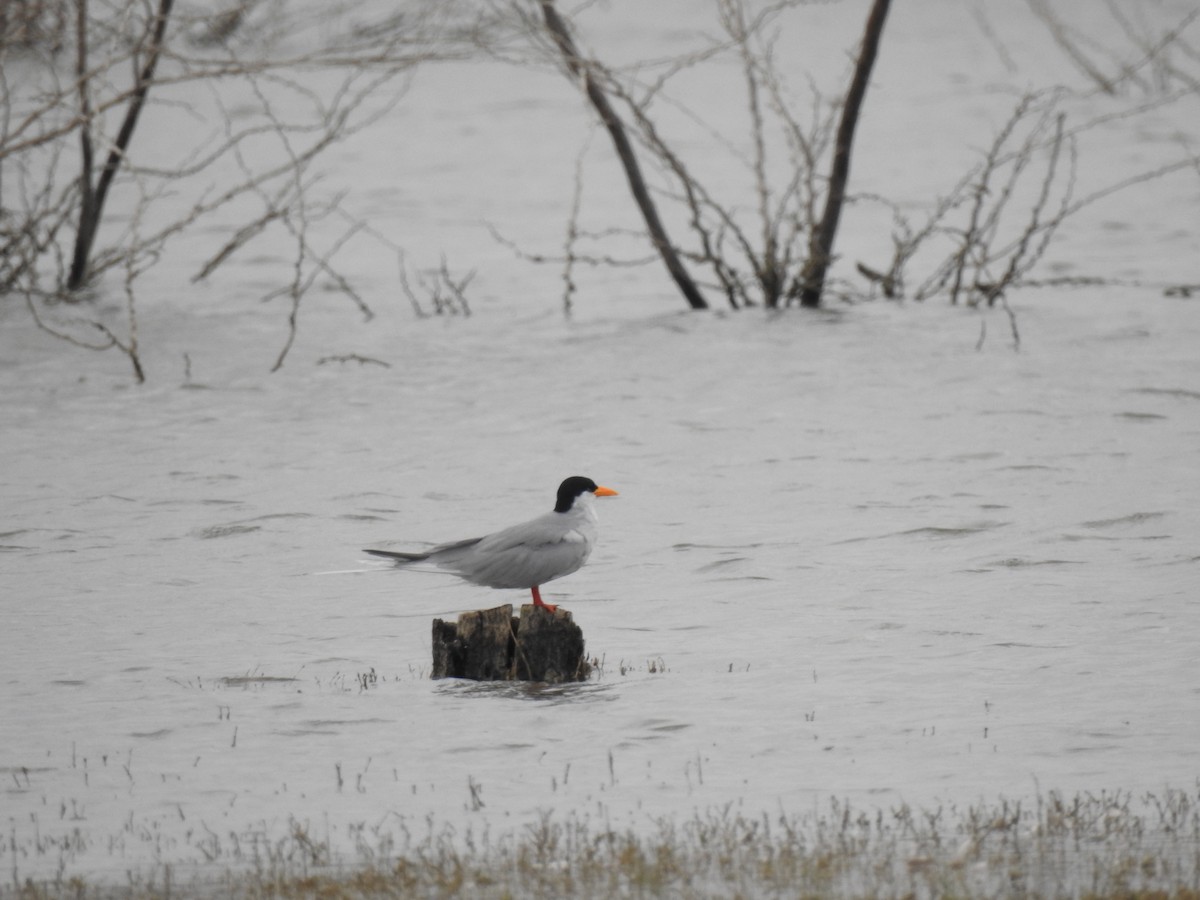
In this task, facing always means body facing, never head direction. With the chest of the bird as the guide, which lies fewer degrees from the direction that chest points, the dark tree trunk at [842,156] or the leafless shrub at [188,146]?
the dark tree trunk

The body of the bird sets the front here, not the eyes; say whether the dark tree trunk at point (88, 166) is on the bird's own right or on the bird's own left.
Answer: on the bird's own left

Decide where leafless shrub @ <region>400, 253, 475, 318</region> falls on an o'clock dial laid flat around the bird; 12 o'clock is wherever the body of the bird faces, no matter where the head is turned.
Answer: The leafless shrub is roughly at 9 o'clock from the bird.

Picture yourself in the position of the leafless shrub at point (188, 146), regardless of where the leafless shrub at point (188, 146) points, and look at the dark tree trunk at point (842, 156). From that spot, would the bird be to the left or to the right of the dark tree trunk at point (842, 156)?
right

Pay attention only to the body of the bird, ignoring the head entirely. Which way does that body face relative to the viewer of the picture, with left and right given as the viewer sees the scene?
facing to the right of the viewer

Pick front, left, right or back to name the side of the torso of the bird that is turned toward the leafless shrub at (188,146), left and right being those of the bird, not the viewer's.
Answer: left

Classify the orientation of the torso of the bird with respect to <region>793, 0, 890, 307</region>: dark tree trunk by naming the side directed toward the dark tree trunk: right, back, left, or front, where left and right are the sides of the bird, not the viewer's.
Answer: left
